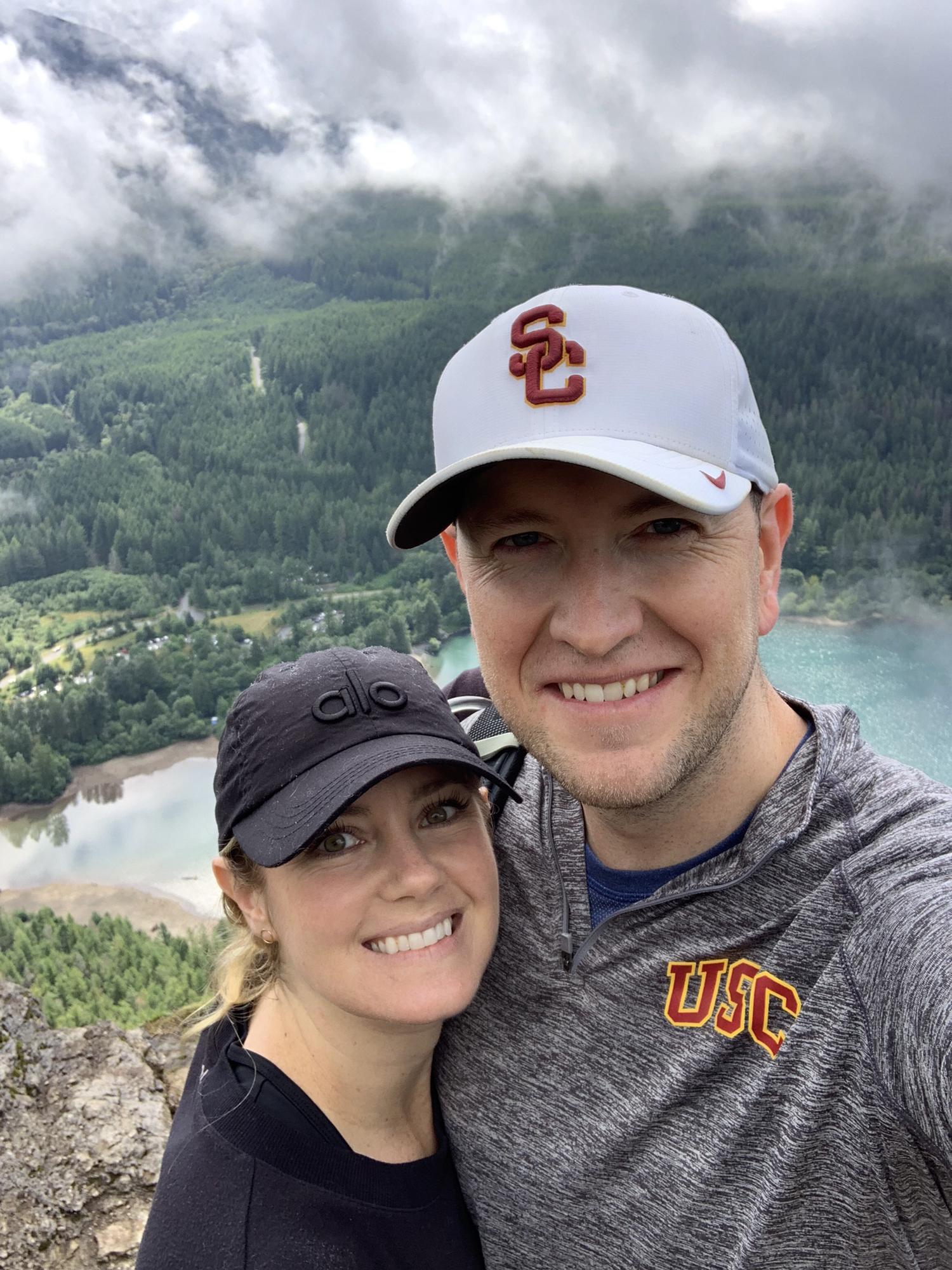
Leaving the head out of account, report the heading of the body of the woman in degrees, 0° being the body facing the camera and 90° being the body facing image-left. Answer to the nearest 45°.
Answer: approximately 315°
